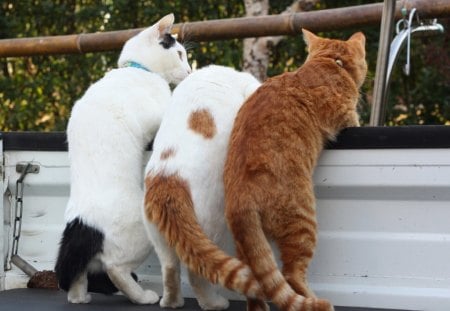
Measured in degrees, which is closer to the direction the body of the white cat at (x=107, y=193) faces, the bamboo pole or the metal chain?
the bamboo pole

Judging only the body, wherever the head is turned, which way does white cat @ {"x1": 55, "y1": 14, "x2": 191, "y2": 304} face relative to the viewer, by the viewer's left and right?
facing away from the viewer and to the right of the viewer

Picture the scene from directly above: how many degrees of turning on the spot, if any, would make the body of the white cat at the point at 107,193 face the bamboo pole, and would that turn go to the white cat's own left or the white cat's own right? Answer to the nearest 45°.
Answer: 0° — it already faces it
